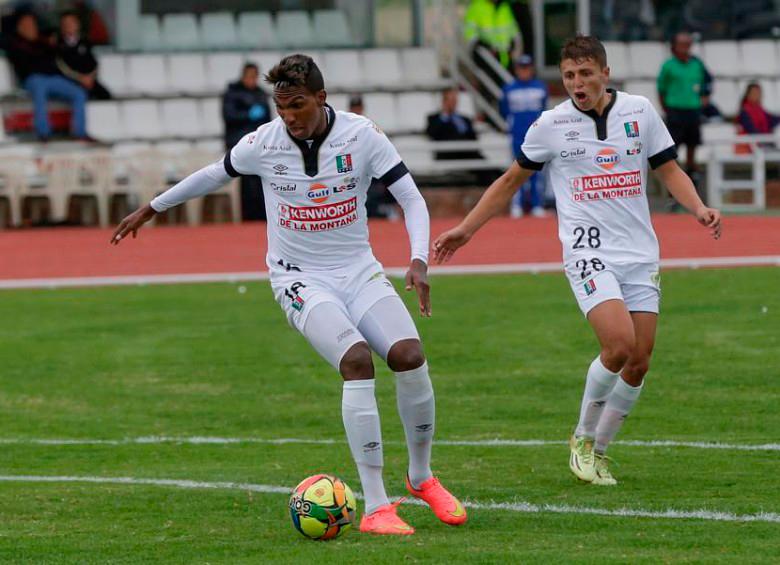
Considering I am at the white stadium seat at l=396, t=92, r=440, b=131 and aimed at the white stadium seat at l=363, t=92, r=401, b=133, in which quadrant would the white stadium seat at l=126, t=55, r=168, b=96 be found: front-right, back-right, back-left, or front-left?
front-right

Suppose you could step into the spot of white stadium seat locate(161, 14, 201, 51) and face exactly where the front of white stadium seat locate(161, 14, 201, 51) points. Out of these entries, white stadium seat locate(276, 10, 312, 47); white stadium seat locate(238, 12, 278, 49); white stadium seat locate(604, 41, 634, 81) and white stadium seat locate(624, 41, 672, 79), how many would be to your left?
4

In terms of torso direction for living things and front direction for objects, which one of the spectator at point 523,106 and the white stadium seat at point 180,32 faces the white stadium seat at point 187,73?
the white stadium seat at point 180,32

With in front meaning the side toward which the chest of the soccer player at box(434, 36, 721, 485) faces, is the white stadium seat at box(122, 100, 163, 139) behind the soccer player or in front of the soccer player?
behind

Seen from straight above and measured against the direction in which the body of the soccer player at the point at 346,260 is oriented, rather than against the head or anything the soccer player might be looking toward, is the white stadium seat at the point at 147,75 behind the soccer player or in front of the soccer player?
behind

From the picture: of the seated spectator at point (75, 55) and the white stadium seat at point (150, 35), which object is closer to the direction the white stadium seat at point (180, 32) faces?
the seated spectator

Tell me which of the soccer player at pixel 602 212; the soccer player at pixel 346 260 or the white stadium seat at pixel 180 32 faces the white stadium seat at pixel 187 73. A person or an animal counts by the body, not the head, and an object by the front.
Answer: the white stadium seat at pixel 180 32

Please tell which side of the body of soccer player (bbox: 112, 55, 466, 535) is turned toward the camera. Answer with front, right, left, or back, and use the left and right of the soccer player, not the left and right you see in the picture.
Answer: front

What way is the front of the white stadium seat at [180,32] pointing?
toward the camera

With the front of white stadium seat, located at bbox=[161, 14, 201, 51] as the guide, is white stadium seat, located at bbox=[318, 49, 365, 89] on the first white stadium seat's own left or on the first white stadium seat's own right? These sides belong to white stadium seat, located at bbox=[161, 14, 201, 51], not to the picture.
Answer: on the first white stadium seat's own left

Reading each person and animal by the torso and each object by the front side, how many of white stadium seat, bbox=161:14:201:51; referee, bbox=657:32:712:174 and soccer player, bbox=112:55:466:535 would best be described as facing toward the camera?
3

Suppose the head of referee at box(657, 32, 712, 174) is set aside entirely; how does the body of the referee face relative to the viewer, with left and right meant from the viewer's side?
facing the viewer

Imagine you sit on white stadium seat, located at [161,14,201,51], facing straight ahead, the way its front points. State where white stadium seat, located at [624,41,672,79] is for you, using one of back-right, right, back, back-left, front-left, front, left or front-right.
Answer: left

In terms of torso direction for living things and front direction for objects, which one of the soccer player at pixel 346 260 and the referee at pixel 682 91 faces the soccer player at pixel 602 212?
the referee

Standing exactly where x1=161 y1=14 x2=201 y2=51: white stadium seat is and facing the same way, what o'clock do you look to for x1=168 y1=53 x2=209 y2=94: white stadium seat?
x1=168 y1=53 x2=209 y2=94: white stadium seat is roughly at 12 o'clock from x1=161 y1=14 x2=201 y2=51: white stadium seat.

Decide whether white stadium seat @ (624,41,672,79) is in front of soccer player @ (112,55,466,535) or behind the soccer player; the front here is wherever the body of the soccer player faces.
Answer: behind

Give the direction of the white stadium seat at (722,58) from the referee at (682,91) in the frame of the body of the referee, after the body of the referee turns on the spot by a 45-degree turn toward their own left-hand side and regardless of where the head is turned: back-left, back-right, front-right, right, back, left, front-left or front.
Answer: back-left

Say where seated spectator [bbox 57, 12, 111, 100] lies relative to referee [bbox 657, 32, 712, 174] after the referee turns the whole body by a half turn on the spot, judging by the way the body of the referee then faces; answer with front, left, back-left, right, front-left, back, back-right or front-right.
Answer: left
